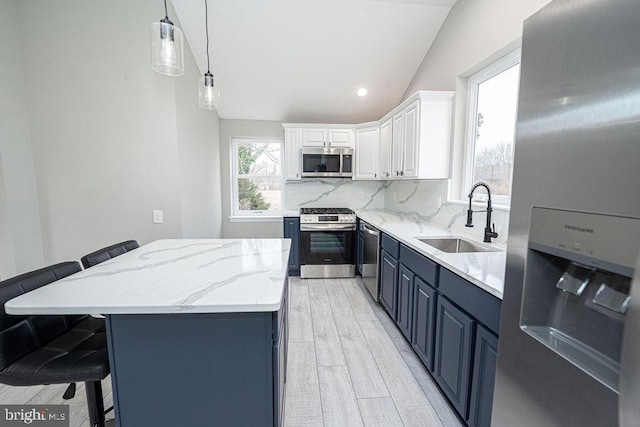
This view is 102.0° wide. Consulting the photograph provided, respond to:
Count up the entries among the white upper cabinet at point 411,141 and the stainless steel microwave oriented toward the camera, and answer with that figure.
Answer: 1

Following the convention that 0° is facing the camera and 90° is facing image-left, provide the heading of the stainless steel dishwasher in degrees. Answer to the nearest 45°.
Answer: approximately 90°

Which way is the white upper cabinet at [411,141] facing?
to the viewer's left

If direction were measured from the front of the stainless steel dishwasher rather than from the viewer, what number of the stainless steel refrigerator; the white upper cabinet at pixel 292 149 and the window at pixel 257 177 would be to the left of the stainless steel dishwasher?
1

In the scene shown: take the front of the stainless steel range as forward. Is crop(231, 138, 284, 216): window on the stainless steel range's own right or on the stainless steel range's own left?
on the stainless steel range's own right

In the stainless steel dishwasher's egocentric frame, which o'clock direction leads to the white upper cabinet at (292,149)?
The white upper cabinet is roughly at 1 o'clock from the stainless steel dishwasher.

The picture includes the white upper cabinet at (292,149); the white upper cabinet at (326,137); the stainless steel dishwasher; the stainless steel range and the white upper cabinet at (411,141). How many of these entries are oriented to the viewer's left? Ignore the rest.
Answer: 2

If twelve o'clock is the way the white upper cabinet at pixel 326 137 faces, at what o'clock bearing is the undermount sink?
The undermount sink is roughly at 11 o'clock from the white upper cabinet.

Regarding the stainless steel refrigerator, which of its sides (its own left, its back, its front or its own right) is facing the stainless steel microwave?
right

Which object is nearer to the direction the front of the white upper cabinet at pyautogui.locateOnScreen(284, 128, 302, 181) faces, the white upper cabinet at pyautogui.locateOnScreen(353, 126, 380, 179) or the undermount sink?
the undermount sink

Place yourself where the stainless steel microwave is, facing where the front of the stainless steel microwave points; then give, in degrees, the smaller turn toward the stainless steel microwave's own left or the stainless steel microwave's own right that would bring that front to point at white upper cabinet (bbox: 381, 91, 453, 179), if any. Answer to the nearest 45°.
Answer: approximately 45° to the stainless steel microwave's own left

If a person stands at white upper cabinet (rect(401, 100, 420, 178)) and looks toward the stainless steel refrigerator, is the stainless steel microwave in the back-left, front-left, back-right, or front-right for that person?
back-right

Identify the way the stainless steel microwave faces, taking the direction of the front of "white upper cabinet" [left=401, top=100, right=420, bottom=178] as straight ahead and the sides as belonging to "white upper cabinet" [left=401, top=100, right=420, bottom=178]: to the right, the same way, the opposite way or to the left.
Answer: to the left
